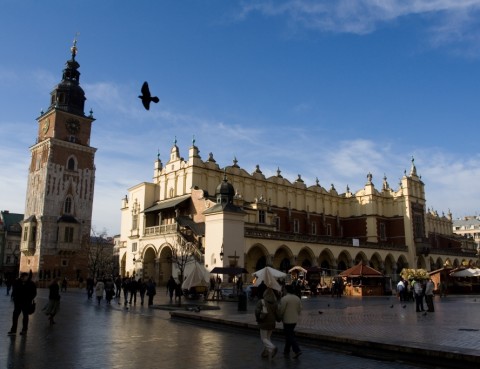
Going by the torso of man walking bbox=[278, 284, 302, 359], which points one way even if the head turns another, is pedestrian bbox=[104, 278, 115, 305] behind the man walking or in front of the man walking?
in front

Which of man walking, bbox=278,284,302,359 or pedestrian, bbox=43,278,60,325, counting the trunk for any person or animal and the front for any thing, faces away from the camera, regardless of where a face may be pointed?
the man walking

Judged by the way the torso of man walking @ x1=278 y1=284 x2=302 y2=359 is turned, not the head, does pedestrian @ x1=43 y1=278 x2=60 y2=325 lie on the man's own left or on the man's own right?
on the man's own left

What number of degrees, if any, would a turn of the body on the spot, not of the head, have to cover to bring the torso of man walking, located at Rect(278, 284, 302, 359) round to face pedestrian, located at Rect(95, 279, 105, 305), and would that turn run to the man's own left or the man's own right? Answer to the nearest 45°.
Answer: approximately 45° to the man's own left

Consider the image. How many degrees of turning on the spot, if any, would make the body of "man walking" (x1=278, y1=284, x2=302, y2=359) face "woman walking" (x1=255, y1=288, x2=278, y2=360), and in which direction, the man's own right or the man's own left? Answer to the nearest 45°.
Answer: approximately 135° to the man's own left

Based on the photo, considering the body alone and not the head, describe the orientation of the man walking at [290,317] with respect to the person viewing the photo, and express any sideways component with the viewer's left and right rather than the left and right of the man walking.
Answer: facing away from the viewer
